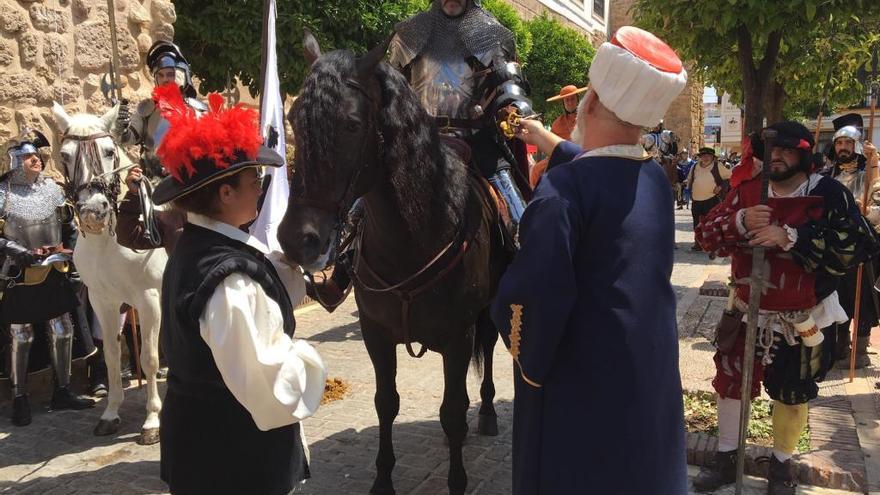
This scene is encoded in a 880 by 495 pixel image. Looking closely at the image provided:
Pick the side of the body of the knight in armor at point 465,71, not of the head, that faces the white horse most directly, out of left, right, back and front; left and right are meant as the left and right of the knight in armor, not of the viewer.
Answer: right

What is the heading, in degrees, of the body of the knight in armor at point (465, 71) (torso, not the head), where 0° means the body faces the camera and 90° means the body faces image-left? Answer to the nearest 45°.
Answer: approximately 0°

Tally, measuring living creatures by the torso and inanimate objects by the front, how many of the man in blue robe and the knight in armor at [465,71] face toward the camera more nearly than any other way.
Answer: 1

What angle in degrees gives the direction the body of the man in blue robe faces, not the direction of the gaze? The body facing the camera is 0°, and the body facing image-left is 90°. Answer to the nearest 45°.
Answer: approximately 135°

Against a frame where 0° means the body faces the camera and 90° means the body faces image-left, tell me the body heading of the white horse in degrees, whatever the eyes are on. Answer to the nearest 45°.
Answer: approximately 0°

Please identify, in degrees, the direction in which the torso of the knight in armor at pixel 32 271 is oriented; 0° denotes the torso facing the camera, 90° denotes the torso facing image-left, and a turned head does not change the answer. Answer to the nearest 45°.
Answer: approximately 315°

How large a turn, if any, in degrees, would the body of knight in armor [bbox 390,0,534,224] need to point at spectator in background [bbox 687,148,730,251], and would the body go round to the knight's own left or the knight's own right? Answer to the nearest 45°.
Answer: approximately 135° to the knight's own left

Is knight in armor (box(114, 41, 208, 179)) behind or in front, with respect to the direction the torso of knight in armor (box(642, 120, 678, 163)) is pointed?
in front

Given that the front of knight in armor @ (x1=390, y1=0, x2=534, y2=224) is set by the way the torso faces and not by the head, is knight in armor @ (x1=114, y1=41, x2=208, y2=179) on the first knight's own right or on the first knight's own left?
on the first knight's own right

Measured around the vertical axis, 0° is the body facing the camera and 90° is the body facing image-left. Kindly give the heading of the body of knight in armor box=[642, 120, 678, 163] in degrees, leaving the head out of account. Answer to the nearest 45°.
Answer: approximately 45°

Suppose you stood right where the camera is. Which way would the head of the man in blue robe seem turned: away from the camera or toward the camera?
away from the camera

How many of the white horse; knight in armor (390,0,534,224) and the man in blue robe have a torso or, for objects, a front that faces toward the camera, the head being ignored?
2
